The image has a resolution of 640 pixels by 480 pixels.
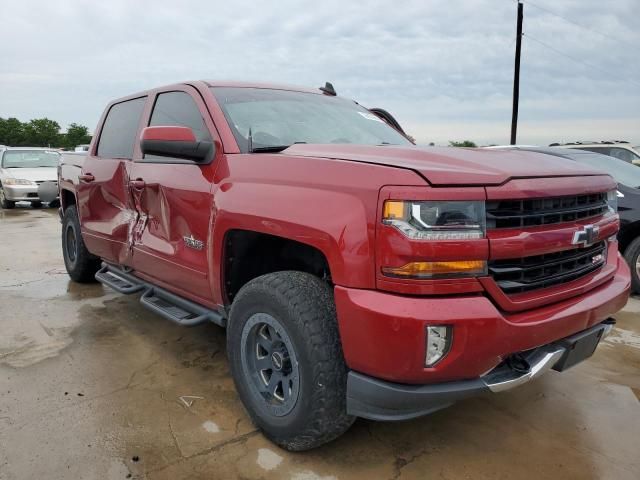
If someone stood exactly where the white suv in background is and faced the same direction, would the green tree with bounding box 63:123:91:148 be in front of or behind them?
behind

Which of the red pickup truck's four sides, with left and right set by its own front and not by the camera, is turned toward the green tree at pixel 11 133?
back

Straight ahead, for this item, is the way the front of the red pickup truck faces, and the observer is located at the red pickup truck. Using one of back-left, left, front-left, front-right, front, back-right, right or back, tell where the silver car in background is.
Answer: back

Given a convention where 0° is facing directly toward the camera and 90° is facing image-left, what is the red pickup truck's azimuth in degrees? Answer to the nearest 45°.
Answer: approximately 315°

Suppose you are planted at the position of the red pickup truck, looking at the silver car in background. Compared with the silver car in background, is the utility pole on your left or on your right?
right

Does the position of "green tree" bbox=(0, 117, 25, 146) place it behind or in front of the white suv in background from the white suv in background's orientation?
behind

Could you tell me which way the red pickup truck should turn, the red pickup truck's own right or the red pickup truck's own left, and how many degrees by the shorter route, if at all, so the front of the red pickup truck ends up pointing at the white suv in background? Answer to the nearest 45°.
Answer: approximately 90° to the red pickup truck's own left

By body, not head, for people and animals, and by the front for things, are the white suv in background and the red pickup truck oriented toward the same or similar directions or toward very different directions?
same or similar directions

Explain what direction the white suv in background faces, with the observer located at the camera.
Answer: facing the viewer and to the right of the viewer

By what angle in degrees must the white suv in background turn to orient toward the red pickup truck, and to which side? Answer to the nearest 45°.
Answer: approximately 45° to its right

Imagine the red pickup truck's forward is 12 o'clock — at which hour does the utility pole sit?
The utility pole is roughly at 8 o'clock from the red pickup truck.

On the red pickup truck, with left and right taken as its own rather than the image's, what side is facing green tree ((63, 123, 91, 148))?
back

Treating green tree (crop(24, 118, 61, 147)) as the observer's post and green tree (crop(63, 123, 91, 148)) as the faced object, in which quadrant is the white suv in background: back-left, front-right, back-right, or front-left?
front-right

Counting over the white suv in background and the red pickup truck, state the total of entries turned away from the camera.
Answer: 0
